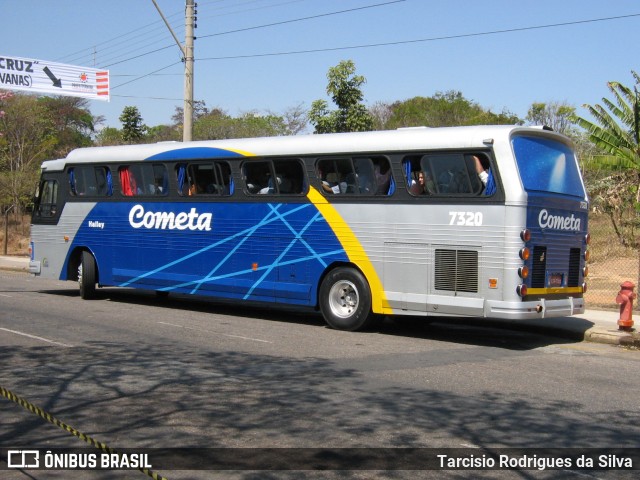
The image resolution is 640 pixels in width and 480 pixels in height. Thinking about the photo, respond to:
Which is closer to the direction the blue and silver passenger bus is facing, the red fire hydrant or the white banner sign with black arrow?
the white banner sign with black arrow

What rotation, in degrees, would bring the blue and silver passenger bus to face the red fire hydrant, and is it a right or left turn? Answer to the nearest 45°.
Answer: approximately 135° to its right

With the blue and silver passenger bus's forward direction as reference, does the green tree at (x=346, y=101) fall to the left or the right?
on its right

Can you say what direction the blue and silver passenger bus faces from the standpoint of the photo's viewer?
facing away from the viewer and to the left of the viewer

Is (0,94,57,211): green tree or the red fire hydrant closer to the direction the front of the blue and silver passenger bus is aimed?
the green tree

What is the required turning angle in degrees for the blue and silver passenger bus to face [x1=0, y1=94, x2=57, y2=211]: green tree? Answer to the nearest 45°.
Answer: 0° — it already faces it

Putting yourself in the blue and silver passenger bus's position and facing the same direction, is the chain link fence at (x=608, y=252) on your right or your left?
on your right
